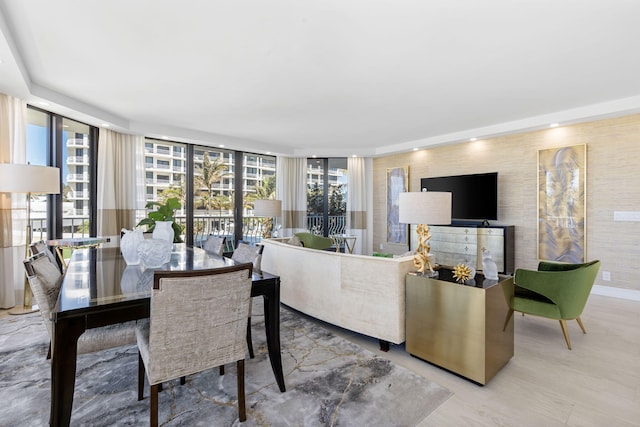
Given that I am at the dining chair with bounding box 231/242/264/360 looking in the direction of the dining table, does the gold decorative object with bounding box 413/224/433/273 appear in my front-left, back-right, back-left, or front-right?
back-left

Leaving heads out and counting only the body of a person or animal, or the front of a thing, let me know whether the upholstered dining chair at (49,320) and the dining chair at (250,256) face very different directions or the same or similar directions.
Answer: very different directions

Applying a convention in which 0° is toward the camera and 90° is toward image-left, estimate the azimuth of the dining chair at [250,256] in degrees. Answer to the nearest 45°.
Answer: approximately 45°

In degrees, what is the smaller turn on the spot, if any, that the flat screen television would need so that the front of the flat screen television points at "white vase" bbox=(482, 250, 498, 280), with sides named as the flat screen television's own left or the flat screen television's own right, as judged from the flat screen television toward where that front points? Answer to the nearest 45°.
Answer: approximately 45° to the flat screen television's own left

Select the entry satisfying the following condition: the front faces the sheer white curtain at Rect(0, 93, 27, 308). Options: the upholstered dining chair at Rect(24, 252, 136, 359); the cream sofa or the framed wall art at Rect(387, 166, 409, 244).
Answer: the framed wall art

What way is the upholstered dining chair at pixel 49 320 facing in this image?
to the viewer's right

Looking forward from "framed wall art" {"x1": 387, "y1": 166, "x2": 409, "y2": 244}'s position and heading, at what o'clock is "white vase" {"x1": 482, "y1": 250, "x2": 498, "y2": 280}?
The white vase is roughly at 10 o'clock from the framed wall art.

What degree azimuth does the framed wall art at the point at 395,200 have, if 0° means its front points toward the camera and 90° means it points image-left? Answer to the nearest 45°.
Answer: approximately 45°

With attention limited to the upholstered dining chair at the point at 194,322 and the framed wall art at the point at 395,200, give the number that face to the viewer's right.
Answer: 0

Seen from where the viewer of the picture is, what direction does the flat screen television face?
facing the viewer and to the left of the viewer

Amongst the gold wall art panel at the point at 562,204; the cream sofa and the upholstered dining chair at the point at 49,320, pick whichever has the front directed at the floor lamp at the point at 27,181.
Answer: the gold wall art panel

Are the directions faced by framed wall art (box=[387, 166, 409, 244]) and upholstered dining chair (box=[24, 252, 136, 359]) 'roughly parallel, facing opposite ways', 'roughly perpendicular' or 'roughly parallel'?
roughly parallel, facing opposite ways
